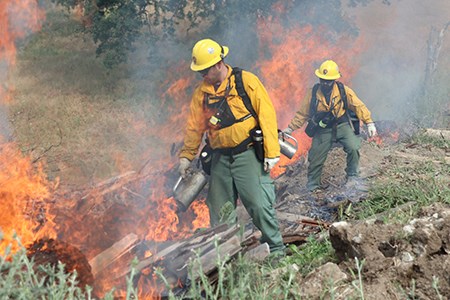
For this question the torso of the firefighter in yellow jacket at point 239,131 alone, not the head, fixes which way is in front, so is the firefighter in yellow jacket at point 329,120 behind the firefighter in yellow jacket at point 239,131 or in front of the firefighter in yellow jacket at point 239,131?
behind

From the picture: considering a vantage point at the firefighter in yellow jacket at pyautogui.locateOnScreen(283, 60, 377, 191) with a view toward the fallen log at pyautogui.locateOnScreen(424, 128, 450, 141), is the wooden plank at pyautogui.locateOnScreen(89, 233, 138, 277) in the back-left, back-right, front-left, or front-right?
back-right

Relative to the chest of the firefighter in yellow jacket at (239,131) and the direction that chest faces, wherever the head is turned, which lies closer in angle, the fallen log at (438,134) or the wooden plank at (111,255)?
the wooden plank

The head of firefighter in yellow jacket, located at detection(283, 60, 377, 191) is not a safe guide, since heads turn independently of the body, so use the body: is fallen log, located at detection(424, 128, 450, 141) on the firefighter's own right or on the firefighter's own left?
on the firefighter's own left

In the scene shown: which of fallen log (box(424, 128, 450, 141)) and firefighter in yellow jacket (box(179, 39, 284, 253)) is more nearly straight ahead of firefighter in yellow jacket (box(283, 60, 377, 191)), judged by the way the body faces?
the firefighter in yellow jacket

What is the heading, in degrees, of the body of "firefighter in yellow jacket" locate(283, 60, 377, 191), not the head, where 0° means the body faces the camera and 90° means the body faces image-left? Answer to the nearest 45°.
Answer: approximately 0°

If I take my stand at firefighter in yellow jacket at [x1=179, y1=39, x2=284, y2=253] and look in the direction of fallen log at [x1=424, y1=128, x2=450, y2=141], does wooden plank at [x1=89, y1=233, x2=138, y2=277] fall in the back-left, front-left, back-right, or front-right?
back-left

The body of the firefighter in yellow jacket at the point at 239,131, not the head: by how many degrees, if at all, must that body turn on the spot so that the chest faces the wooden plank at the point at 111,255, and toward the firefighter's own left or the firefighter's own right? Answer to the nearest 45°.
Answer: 0° — they already face it

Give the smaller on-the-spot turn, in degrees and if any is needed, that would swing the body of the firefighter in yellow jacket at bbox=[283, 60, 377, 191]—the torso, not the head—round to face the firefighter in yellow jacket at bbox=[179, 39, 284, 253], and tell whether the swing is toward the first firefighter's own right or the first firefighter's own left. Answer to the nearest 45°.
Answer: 0° — they already face them

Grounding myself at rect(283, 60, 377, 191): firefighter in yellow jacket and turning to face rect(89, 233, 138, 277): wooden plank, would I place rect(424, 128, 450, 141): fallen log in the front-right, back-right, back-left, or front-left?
back-left
